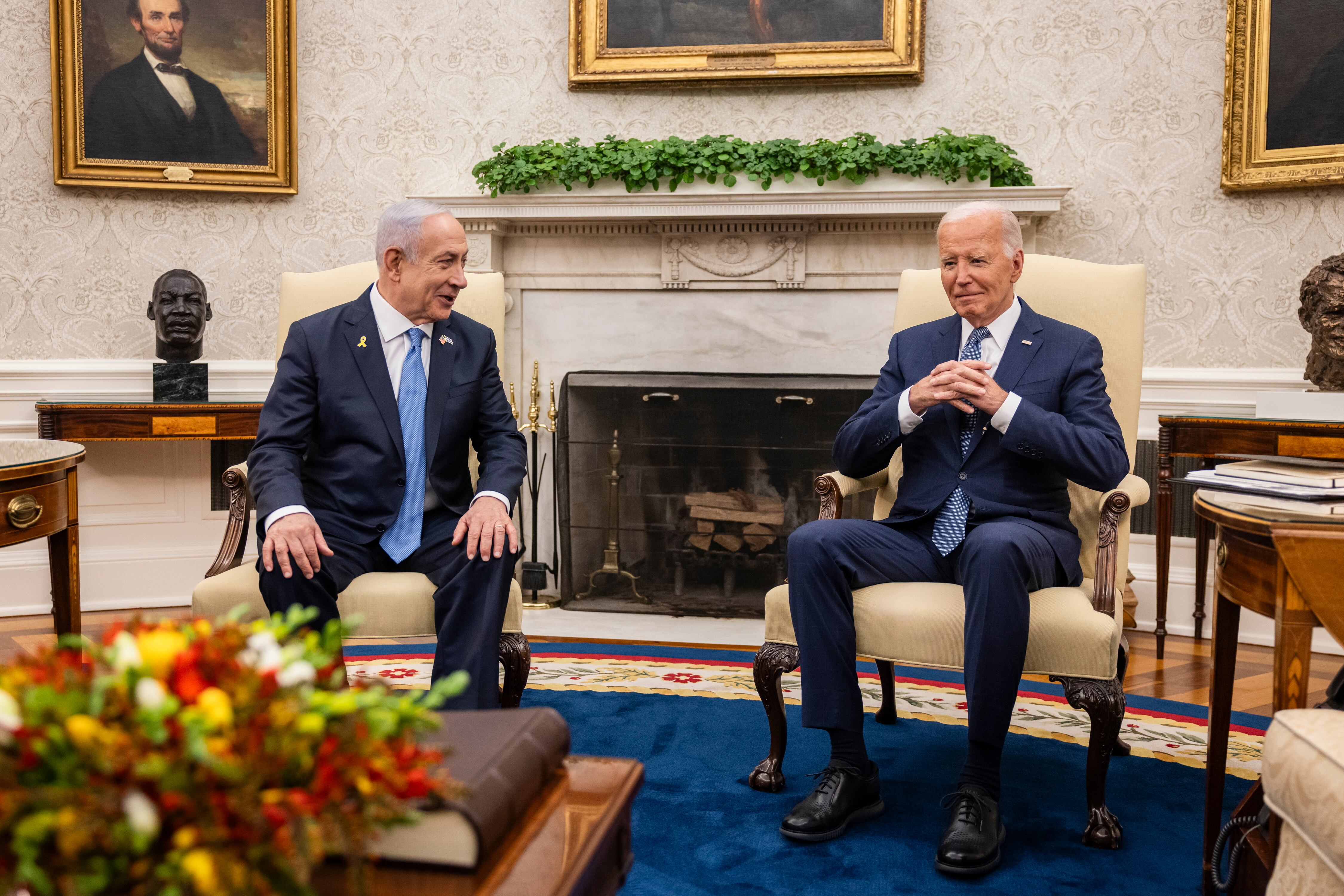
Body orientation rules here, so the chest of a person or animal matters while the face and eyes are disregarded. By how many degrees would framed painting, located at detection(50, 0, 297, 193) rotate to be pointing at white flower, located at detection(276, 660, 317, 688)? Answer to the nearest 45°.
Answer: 0° — it already faces it

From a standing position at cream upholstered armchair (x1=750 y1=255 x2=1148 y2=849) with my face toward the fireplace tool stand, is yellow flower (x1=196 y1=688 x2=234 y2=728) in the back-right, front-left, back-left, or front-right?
back-left

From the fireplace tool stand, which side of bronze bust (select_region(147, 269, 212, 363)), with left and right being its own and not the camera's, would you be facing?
left

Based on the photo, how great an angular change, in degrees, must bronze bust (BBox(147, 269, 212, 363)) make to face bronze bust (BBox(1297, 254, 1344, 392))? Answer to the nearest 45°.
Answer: approximately 45° to its left

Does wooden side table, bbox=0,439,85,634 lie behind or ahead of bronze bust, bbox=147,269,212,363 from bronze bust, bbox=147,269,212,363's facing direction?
ahead

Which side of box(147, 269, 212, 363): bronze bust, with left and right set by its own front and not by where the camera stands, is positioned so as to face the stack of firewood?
left

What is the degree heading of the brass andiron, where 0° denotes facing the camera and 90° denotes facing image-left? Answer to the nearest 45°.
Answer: approximately 0°

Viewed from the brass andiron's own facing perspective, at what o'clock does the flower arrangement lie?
The flower arrangement is roughly at 12 o'clock from the brass andiron.

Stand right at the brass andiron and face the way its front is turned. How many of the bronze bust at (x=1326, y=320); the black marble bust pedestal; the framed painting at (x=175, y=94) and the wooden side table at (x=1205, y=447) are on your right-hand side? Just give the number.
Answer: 2

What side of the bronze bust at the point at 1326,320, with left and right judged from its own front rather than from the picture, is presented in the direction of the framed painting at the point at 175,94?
right

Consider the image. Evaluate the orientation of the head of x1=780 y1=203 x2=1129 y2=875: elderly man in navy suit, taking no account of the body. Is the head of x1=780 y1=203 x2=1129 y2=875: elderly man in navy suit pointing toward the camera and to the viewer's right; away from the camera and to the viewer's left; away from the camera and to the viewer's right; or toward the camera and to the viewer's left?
toward the camera and to the viewer's left
